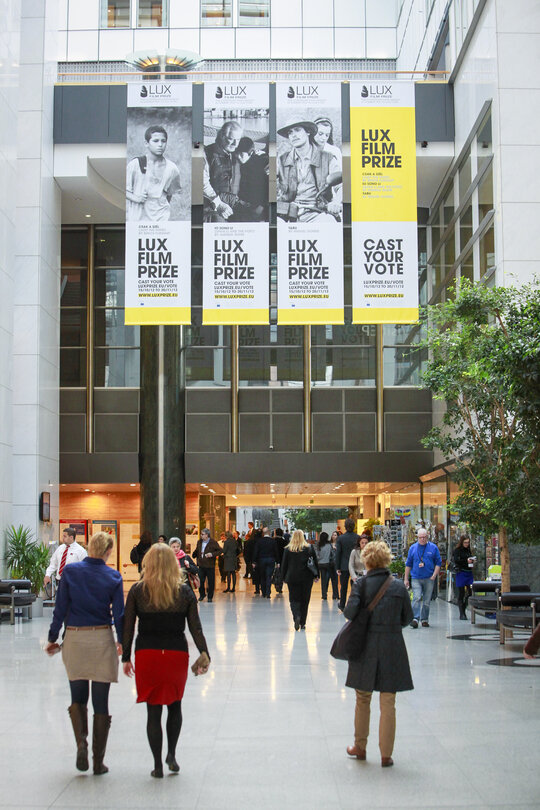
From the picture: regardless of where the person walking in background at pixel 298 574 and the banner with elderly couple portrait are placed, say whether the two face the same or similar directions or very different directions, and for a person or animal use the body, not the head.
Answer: very different directions

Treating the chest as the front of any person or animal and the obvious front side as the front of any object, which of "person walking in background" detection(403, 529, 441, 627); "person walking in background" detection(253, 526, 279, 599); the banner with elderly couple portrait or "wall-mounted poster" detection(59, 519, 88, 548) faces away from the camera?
"person walking in background" detection(253, 526, 279, 599)

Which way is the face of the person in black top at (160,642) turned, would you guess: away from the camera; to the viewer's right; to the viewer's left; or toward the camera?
away from the camera

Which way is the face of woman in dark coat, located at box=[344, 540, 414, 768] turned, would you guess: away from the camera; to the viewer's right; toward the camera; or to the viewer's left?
away from the camera

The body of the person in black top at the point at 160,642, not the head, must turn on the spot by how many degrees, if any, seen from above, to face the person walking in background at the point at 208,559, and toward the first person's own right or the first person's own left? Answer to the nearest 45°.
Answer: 0° — they already face them

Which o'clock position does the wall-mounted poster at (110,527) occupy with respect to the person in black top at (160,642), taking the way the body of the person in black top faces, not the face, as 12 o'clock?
The wall-mounted poster is roughly at 12 o'clock from the person in black top.

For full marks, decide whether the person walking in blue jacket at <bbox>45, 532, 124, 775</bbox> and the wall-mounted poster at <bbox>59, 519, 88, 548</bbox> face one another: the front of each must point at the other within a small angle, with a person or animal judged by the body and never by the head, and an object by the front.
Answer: yes

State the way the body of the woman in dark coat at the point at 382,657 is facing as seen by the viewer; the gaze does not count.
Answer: away from the camera

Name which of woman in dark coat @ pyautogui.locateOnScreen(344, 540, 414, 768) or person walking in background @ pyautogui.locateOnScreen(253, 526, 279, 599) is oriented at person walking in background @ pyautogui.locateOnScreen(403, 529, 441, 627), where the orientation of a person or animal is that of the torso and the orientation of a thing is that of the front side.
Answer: the woman in dark coat

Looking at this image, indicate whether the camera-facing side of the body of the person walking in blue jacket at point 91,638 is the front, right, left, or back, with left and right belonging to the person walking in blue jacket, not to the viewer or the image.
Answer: back

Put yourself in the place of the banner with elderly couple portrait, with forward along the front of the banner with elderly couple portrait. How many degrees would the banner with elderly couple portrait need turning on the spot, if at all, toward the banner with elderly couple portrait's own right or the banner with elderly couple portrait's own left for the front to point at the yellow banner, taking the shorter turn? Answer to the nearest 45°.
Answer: approximately 90° to the banner with elderly couple portrait's own left

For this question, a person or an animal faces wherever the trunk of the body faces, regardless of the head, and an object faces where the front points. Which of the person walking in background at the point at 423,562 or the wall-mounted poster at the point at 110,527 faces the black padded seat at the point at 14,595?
the wall-mounted poster

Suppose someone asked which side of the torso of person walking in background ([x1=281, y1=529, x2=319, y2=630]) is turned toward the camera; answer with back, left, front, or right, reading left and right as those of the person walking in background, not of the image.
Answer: back

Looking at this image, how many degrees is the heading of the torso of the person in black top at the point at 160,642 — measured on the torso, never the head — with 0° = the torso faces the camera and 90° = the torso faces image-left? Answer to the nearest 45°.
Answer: approximately 180°
